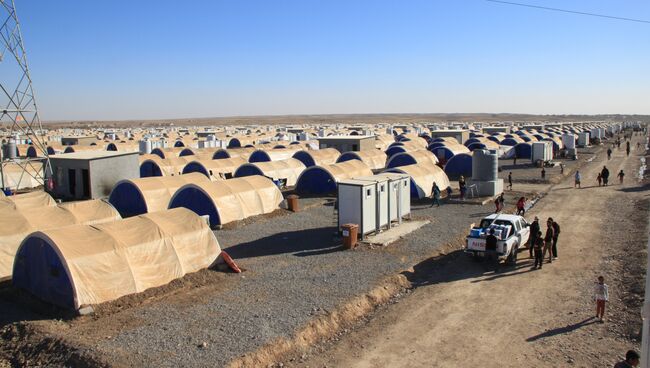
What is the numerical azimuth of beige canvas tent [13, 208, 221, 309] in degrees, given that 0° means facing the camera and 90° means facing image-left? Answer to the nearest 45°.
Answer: approximately 45°

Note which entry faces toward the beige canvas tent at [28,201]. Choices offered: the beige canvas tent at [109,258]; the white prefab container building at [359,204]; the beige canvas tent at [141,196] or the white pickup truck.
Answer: the beige canvas tent at [141,196]

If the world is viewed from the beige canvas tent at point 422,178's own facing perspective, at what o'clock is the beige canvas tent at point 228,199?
the beige canvas tent at point 228,199 is roughly at 12 o'clock from the beige canvas tent at point 422,178.

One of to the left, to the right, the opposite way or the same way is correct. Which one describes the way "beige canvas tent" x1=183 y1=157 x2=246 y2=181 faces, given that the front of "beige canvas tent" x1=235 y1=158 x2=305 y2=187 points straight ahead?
the same way

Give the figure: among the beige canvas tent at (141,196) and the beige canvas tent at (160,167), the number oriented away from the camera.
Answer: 0

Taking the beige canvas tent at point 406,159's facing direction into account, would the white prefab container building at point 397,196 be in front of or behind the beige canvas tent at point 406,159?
in front

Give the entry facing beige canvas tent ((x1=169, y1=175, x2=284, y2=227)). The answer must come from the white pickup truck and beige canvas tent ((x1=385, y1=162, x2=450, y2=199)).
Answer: beige canvas tent ((x1=385, y1=162, x2=450, y2=199))

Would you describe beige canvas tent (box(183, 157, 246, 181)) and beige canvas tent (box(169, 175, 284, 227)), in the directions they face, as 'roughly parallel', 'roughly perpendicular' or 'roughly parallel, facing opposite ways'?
roughly parallel

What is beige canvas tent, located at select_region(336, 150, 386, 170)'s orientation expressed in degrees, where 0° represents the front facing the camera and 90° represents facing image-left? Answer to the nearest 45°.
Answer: approximately 45°

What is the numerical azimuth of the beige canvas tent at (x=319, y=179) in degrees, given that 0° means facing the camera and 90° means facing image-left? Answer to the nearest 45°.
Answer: approximately 45°

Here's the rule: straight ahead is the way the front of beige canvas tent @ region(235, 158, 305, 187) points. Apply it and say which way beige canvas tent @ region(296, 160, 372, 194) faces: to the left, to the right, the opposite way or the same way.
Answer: the same way

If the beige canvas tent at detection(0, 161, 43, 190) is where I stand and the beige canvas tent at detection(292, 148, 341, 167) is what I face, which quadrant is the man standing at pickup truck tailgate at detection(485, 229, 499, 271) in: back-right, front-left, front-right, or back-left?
front-right

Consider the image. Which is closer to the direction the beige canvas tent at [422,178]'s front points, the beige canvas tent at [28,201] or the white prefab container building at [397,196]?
the beige canvas tent
